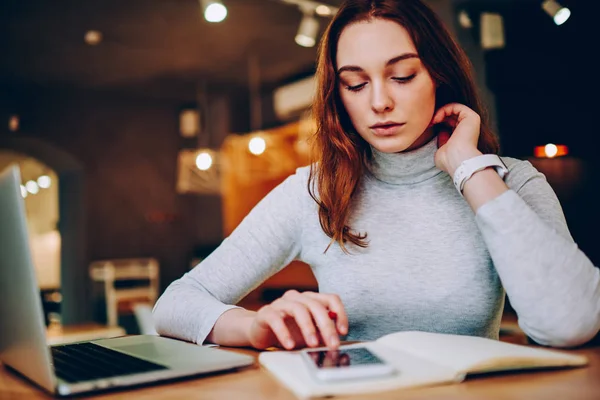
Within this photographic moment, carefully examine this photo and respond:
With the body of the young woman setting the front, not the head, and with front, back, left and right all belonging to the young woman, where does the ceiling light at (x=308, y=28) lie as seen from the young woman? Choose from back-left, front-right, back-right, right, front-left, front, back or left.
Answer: back

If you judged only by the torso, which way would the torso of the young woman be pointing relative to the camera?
toward the camera

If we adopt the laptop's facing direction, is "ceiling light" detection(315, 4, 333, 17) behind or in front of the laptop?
in front

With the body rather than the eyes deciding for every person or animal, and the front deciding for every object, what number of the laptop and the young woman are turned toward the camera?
1

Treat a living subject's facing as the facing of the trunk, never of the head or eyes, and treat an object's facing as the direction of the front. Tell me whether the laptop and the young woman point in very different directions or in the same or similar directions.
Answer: very different directions

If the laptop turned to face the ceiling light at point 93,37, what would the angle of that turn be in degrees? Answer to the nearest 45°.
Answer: approximately 45° to its left

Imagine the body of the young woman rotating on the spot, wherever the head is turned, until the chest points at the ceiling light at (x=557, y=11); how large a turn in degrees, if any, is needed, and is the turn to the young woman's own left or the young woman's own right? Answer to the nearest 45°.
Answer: approximately 135° to the young woman's own left

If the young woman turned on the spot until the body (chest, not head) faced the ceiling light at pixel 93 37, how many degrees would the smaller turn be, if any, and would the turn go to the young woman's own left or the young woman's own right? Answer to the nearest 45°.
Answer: approximately 135° to the young woman's own right

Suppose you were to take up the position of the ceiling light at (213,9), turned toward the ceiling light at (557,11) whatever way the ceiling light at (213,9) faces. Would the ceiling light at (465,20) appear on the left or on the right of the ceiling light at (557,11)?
left

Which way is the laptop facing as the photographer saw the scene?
facing away from the viewer and to the right of the viewer

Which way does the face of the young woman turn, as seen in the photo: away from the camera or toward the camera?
toward the camera

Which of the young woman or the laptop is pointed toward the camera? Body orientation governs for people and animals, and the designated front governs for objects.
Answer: the young woman

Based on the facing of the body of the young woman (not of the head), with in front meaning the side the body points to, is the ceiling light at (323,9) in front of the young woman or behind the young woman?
behind

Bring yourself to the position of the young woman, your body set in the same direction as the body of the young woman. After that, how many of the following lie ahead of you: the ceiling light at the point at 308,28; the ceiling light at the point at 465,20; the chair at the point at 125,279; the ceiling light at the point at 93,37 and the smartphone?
1
